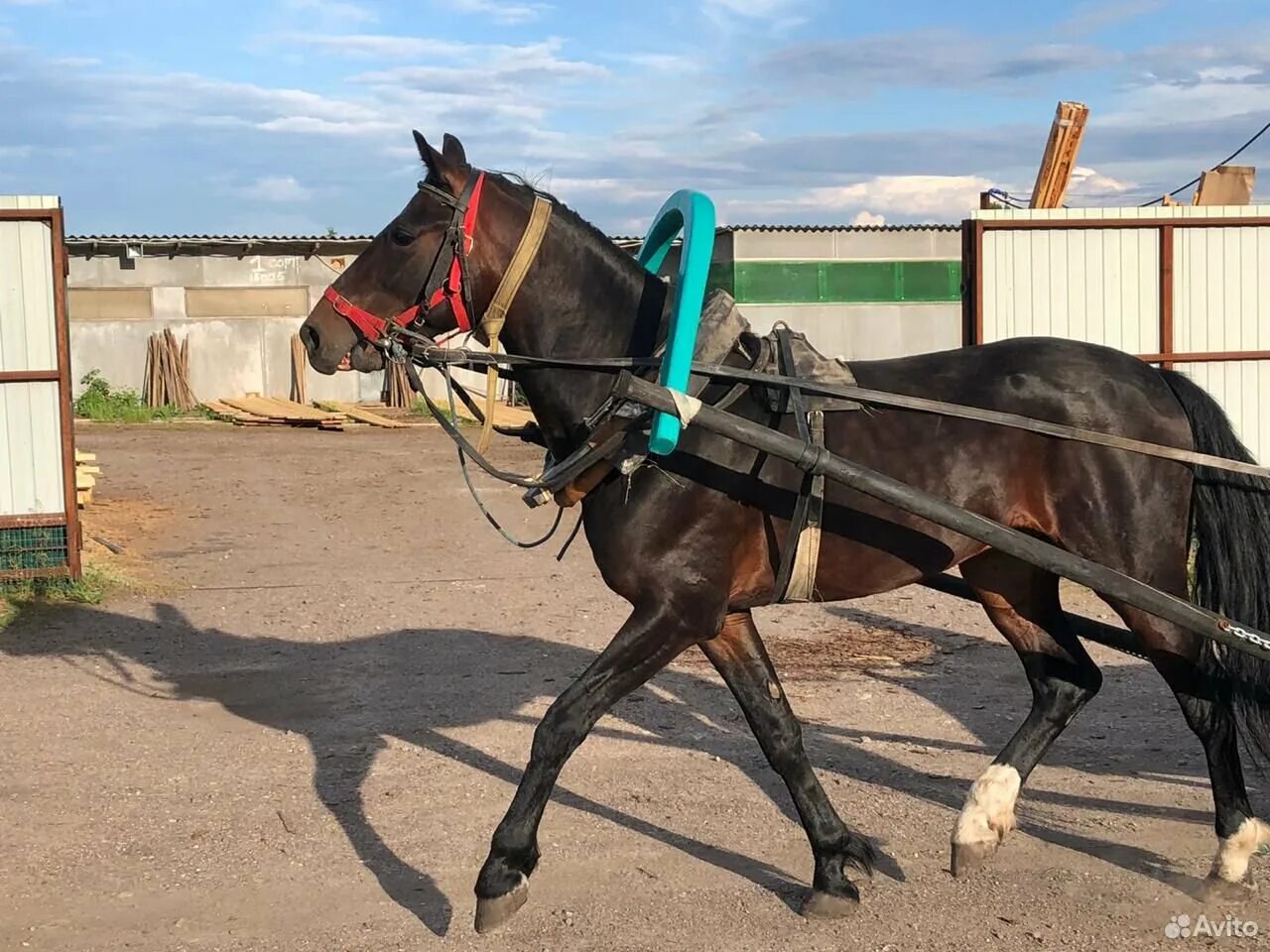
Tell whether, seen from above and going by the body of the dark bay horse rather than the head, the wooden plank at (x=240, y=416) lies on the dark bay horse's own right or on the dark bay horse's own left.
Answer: on the dark bay horse's own right

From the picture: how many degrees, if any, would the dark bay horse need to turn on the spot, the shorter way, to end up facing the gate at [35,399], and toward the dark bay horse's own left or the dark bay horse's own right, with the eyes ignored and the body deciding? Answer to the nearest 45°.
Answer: approximately 45° to the dark bay horse's own right

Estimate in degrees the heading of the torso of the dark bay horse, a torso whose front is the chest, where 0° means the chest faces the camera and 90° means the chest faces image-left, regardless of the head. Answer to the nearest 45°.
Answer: approximately 90°

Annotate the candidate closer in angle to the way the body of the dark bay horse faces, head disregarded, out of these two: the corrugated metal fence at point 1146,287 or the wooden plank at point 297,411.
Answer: the wooden plank

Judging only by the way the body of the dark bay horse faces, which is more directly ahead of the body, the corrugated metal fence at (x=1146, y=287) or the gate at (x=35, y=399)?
the gate
